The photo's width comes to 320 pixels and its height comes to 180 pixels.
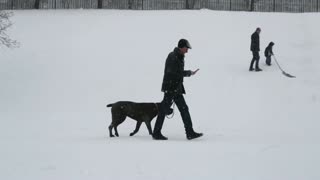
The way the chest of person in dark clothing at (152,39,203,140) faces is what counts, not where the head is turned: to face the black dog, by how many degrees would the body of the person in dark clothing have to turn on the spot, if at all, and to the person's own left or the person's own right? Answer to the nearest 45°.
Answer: approximately 135° to the person's own left

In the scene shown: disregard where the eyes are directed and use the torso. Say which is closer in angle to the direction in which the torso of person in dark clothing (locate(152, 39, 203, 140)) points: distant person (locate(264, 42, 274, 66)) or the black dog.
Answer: the distant person

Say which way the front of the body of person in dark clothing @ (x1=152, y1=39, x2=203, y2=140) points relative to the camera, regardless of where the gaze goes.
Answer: to the viewer's right

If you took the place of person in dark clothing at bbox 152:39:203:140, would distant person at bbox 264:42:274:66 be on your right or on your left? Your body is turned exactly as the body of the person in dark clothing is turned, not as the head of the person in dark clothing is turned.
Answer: on your left
